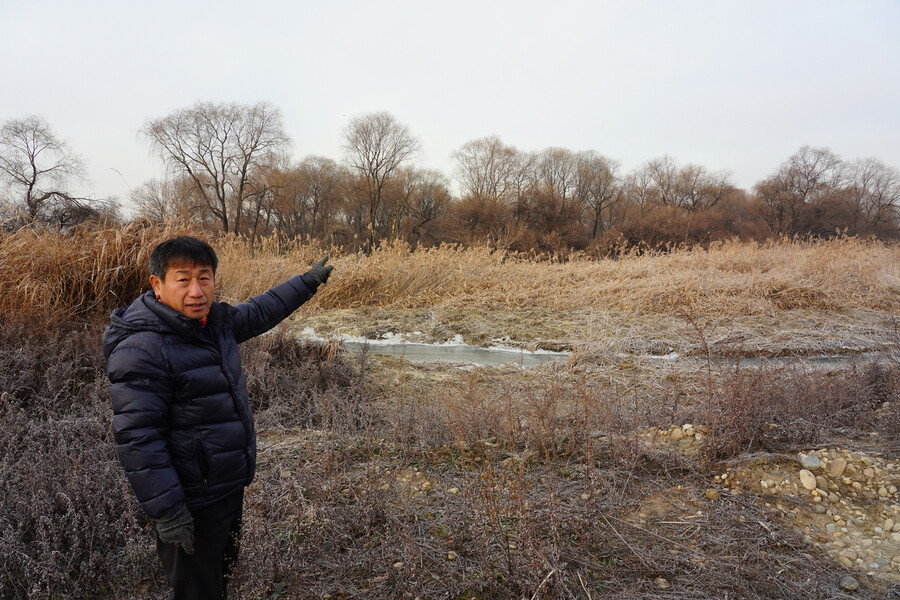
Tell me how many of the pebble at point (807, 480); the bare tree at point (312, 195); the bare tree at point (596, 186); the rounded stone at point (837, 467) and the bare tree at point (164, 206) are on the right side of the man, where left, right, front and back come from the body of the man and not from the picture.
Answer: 0

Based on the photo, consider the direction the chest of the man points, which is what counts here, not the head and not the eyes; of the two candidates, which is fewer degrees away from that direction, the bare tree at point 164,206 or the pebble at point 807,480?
the pebble

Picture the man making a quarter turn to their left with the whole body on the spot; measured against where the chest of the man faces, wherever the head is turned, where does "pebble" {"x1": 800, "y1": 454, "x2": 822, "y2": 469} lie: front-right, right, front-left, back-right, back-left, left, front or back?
front-right

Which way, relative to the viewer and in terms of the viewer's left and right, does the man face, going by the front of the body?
facing the viewer and to the right of the viewer

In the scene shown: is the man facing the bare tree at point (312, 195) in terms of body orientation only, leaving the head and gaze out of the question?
no

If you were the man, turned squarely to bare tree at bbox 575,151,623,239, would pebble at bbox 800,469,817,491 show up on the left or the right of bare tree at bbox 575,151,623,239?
right

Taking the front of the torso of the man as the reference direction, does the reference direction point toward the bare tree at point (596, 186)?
no

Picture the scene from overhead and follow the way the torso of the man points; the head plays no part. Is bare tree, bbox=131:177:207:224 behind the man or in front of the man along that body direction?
behind

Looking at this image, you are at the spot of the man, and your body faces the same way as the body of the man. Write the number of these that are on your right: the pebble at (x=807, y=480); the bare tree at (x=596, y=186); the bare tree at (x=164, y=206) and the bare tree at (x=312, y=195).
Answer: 0

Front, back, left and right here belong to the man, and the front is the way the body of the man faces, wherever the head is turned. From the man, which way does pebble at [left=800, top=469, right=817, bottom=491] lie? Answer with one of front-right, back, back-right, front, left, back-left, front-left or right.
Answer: front-left

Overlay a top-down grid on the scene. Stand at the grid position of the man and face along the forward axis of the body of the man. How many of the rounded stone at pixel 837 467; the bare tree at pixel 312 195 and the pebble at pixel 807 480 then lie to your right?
0
